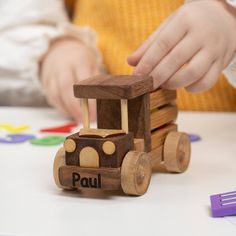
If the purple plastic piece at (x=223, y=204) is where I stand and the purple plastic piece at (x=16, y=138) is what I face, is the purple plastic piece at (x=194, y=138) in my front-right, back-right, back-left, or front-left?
front-right

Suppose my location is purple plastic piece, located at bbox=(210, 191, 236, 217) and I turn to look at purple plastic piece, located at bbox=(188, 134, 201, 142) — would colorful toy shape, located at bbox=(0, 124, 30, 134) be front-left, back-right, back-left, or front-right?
front-left

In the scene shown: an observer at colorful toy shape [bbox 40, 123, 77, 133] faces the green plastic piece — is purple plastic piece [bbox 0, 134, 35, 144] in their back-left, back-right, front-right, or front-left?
front-right

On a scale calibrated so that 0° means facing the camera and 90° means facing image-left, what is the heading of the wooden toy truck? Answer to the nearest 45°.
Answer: approximately 45°
